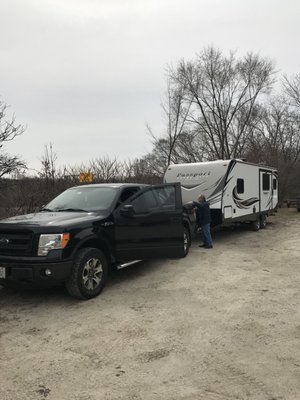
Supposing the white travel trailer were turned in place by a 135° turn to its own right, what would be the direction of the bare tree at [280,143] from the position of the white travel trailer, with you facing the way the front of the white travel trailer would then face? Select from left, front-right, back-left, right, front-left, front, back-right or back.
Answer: front

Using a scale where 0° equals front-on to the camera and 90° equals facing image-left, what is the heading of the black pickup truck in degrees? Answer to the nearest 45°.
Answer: approximately 45°

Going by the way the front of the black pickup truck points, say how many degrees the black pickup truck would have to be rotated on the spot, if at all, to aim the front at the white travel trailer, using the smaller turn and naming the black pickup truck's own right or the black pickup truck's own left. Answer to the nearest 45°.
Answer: approximately 180°

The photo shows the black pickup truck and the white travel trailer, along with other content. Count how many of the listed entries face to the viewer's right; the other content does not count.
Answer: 0

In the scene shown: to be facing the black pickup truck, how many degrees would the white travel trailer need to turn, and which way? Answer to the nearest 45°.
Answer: approximately 45° to its left

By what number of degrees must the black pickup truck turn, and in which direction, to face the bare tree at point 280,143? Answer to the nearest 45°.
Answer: approximately 180°

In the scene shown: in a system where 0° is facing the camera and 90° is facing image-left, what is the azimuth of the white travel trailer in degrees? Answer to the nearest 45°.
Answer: approximately 45°

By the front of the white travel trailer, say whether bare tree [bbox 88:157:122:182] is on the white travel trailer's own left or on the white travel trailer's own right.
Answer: on the white travel trailer's own right

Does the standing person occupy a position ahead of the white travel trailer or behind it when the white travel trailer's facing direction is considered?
ahead
